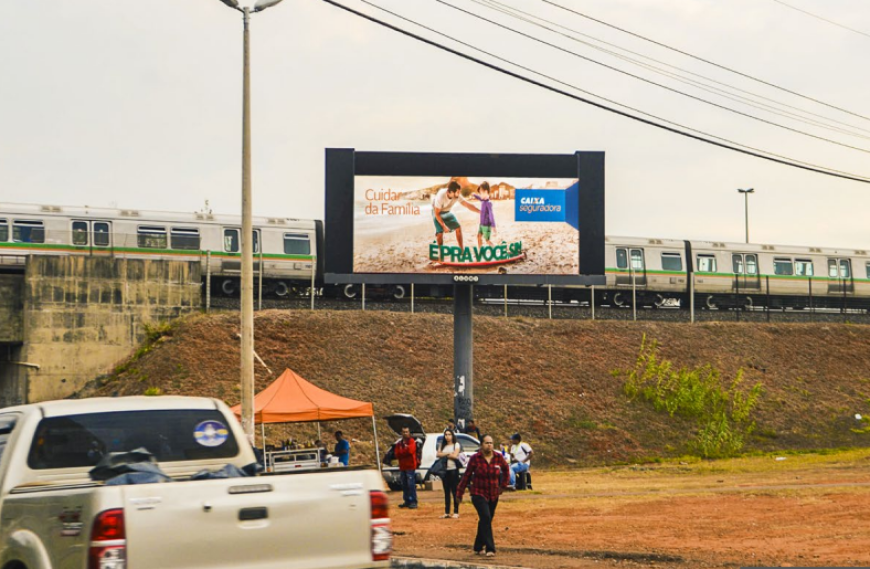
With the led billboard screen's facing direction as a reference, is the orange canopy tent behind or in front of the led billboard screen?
in front

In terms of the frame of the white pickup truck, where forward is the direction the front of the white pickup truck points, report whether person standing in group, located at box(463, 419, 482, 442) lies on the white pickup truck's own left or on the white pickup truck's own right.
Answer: on the white pickup truck's own right

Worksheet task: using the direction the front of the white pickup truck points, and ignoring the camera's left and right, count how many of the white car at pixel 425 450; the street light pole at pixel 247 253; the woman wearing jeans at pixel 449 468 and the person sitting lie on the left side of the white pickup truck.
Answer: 0

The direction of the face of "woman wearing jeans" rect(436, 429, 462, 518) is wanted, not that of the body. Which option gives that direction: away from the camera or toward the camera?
toward the camera

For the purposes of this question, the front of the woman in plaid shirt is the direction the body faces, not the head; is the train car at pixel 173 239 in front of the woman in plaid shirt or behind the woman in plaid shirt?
behind

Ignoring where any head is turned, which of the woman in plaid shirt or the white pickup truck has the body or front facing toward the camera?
the woman in plaid shirt

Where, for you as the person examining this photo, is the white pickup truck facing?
facing away from the viewer and to the left of the viewer

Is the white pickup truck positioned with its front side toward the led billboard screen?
no

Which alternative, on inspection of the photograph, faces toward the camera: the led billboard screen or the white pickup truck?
the led billboard screen

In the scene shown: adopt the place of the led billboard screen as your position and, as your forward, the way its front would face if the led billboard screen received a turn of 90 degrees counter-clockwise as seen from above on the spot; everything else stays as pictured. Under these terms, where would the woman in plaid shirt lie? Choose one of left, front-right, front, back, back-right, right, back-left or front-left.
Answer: right

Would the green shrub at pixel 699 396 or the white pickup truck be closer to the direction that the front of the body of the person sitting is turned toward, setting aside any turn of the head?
the white pickup truck

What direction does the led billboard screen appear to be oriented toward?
toward the camera

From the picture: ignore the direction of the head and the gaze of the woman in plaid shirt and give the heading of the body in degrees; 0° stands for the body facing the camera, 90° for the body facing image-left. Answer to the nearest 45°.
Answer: approximately 0°

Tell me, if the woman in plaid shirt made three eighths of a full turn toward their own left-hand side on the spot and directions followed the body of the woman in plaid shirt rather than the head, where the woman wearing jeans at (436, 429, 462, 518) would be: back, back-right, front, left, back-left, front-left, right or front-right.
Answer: front-left

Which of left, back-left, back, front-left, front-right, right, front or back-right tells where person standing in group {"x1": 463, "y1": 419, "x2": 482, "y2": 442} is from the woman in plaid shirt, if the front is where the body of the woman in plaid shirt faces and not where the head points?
back

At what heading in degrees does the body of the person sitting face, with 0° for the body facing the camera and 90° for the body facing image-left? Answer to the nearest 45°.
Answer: approximately 45°

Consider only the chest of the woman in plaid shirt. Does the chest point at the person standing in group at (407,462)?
no

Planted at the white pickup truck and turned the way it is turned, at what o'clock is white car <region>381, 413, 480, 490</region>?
The white car is roughly at 2 o'clock from the white pickup truck.

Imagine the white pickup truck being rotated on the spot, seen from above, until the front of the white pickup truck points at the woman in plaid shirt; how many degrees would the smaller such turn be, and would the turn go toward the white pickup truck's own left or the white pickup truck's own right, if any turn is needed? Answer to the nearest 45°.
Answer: approximately 90° to the white pickup truck's own right
